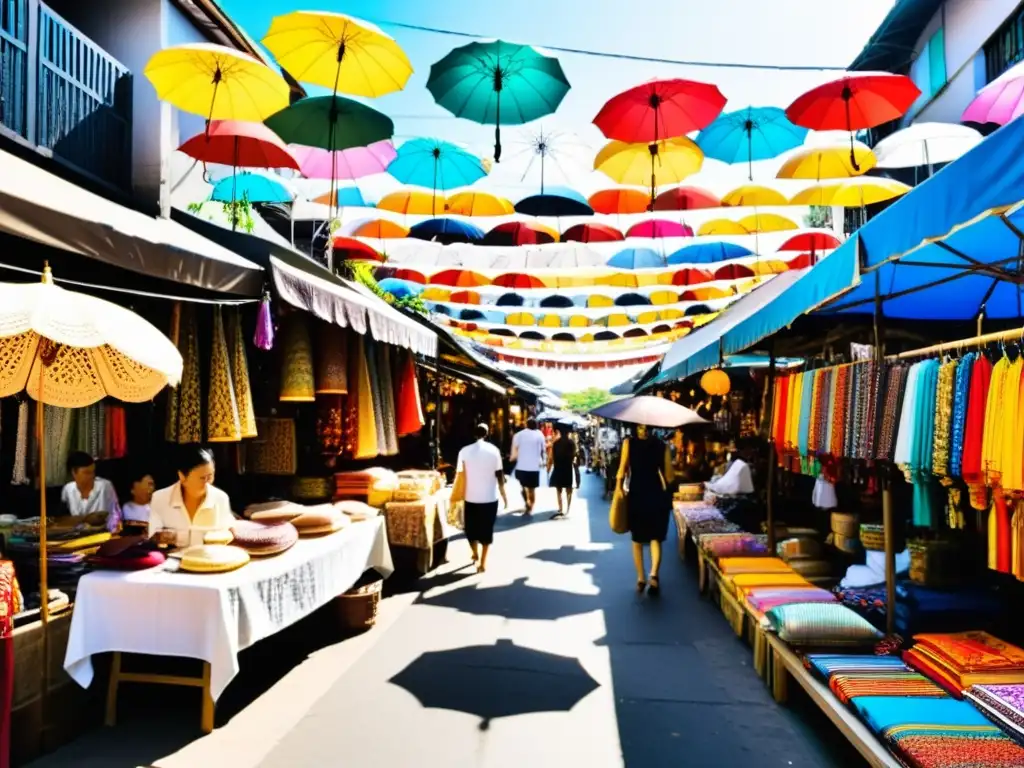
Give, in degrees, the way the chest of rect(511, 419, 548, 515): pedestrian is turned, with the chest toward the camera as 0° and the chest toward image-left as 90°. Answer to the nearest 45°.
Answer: approximately 180°

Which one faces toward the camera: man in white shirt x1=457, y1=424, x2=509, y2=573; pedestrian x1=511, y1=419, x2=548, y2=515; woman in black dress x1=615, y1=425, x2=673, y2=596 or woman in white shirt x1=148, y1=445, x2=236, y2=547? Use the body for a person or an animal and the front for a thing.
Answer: the woman in white shirt

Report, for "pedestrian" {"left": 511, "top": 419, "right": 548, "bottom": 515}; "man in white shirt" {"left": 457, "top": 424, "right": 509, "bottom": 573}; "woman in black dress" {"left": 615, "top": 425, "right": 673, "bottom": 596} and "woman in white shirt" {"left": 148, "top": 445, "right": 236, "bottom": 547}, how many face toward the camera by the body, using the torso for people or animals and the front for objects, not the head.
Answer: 1

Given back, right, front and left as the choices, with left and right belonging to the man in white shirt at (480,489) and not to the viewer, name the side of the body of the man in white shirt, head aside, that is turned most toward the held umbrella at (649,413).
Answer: right

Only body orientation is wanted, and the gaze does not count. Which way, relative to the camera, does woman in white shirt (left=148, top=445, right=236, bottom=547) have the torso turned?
toward the camera

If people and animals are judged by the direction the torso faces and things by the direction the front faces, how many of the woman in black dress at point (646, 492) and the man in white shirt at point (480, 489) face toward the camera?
0

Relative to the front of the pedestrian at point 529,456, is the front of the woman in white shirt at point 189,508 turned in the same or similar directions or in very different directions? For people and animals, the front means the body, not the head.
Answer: very different directions

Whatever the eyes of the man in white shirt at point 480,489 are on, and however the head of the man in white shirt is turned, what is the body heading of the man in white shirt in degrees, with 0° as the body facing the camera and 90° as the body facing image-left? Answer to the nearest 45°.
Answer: approximately 180°

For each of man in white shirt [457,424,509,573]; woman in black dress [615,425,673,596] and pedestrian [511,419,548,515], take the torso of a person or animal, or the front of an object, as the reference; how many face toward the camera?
0

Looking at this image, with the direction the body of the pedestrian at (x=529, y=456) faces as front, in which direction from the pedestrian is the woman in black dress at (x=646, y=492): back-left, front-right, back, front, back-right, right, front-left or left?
back

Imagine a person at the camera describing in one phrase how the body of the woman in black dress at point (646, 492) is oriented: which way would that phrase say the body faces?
away from the camera

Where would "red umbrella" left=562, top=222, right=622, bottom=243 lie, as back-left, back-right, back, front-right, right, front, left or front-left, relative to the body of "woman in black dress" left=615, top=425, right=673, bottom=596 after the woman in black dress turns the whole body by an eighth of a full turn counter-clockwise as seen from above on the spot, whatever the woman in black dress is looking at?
front-right
